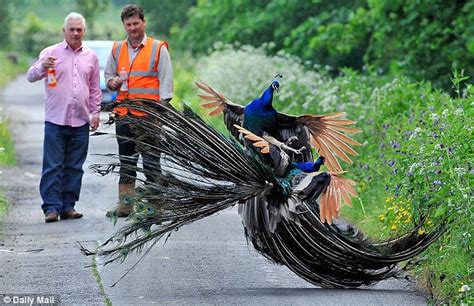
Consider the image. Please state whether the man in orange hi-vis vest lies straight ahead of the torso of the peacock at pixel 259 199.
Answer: no

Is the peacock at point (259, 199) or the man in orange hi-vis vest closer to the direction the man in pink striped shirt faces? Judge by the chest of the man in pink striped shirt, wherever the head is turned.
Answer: the peacock

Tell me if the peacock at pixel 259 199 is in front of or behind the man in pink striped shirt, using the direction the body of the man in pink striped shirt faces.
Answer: in front

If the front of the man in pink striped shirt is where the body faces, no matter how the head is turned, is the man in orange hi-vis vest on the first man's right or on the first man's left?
on the first man's left

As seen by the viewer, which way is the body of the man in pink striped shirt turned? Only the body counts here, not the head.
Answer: toward the camera

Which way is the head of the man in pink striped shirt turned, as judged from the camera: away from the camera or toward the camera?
toward the camera

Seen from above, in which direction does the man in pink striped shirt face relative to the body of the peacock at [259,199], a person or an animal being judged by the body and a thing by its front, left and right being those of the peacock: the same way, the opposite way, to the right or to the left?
to the right

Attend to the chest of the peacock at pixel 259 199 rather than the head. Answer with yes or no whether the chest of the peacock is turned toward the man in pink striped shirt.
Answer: no
